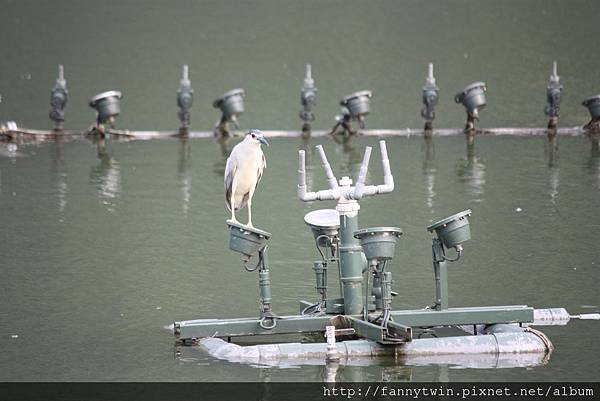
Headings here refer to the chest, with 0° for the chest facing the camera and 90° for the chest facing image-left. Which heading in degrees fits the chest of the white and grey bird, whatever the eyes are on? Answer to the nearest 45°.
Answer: approximately 315°

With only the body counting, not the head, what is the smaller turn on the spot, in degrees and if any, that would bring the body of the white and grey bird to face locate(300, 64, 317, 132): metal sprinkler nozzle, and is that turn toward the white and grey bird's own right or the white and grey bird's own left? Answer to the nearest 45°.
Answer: approximately 135° to the white and grey bird's own left

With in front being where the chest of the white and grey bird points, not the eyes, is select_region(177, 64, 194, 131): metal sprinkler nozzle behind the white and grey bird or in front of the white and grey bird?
behind

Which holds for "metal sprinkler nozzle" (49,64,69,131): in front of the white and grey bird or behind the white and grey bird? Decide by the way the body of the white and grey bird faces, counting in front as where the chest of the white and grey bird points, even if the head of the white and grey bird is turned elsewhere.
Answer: behind

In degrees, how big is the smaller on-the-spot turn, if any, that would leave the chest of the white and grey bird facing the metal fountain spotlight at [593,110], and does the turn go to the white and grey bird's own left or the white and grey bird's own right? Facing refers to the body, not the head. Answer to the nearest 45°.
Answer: approximately 90° to the white and grey bird's own left
